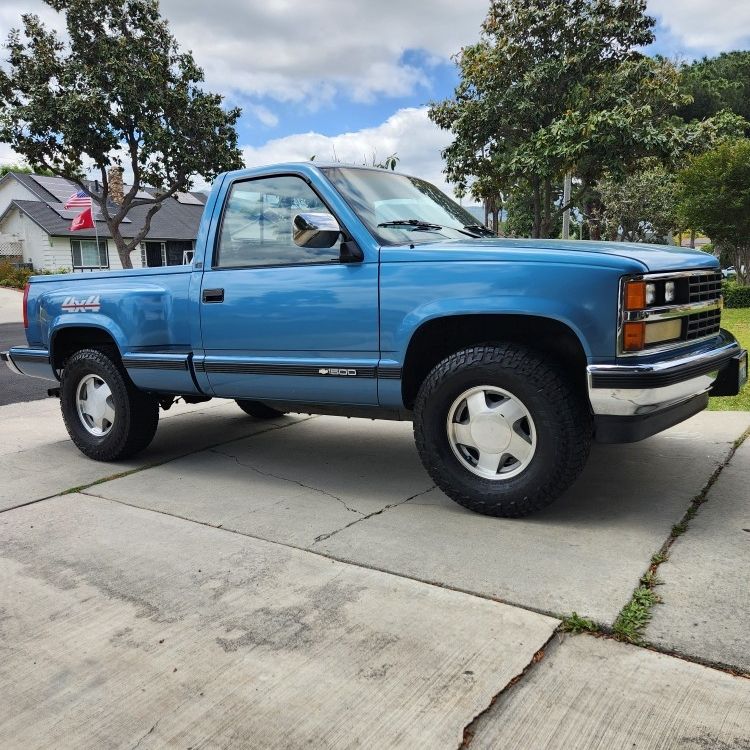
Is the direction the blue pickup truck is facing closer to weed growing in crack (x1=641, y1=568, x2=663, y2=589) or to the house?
the weed growing in crack

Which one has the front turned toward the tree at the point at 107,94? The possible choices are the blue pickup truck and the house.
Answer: the house

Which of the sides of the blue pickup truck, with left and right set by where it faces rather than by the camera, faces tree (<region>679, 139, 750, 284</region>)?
left

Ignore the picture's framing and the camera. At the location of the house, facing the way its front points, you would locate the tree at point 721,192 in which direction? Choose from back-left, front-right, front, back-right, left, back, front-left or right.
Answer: front-left

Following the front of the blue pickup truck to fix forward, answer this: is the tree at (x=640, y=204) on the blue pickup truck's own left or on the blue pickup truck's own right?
on the blue pickup truck's own left

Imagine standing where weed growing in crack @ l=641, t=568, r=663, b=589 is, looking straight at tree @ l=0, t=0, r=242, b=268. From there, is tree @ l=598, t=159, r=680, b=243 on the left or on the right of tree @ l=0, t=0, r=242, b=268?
right

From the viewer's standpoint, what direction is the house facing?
toward the camera

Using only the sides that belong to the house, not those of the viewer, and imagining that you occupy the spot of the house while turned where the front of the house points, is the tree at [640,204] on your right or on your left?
on your left

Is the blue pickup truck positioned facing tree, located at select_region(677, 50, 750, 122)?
no

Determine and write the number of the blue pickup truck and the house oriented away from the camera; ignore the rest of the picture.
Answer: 0

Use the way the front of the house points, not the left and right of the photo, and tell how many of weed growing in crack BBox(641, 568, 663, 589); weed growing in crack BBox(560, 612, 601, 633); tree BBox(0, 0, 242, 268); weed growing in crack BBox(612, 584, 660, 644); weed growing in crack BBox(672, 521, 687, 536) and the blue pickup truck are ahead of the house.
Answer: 6

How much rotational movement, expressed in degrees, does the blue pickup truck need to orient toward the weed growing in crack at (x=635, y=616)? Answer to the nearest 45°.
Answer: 0° — it already faces it

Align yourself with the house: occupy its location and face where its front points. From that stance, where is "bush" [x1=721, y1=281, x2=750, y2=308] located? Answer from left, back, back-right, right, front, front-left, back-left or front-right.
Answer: front-left

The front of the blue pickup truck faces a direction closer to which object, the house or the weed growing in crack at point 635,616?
the weed growing in crack

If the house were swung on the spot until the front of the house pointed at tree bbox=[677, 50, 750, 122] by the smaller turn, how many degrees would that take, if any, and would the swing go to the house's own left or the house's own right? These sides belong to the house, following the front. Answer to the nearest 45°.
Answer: approximately 90° to the house's own left

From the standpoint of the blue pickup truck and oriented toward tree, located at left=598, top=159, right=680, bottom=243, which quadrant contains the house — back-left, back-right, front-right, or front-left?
front-left
